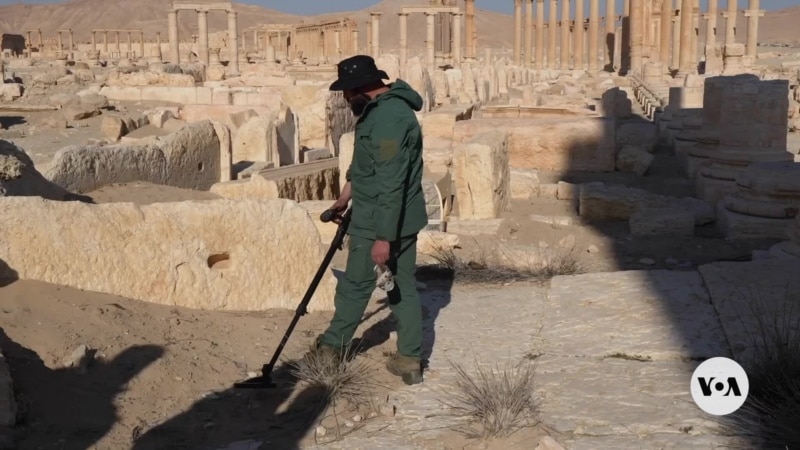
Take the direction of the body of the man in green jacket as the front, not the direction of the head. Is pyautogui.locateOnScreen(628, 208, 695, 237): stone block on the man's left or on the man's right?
on the man's right

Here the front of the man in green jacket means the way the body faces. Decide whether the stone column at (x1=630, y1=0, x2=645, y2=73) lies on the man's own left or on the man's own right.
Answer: on the man's own right

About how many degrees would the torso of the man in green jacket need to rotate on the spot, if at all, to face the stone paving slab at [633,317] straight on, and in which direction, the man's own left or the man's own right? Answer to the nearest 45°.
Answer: approximately 135° to the man's own right

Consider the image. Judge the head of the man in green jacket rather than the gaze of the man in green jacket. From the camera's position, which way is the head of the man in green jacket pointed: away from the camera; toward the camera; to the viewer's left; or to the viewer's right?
to the viewer's left

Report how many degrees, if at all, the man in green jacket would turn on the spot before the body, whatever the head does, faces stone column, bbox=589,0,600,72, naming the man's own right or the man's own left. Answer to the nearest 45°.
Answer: approximately 90° to the man's own right

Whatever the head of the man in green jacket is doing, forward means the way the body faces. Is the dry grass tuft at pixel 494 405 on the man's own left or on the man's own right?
on the man's own left

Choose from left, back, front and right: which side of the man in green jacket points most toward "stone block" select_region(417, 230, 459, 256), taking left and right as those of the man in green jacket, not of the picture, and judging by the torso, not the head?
right

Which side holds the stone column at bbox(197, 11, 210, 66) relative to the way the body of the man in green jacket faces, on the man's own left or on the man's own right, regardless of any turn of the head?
on the man's own right

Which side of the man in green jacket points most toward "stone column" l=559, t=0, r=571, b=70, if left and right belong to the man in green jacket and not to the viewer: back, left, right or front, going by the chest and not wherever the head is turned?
right

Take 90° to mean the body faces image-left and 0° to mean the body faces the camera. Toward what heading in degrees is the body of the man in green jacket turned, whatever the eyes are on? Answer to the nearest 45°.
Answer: approximately 90°
